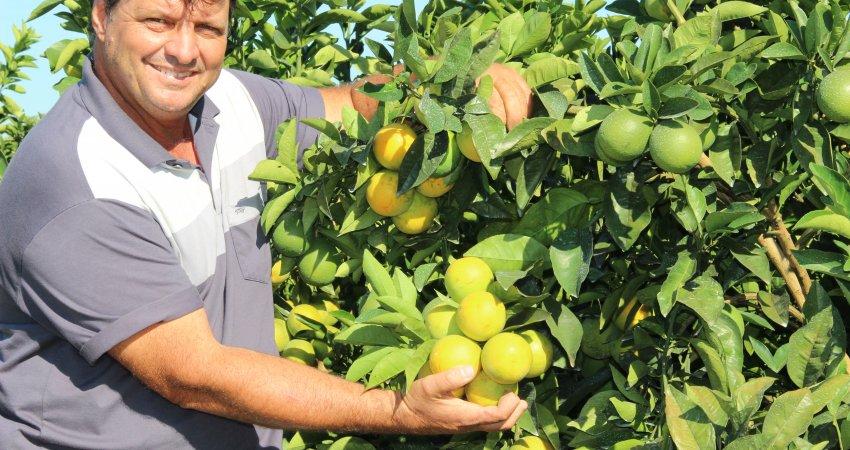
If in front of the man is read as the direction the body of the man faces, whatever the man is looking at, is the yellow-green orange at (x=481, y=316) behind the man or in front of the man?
in front

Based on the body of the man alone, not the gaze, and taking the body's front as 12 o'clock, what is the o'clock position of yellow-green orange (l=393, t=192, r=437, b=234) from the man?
The yellow-green orange is roughly at 11 o'clock from the man.

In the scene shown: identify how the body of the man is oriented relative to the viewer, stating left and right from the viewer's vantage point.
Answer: facing the viewer and to the right of the viewer

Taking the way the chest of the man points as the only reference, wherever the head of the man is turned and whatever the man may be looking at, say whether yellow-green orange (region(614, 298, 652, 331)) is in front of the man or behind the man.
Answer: in front
